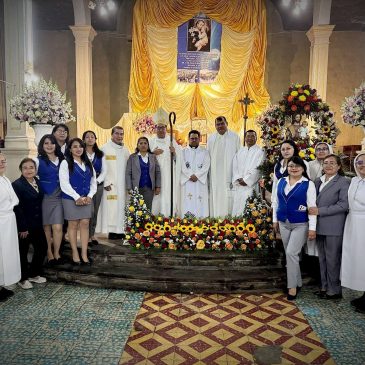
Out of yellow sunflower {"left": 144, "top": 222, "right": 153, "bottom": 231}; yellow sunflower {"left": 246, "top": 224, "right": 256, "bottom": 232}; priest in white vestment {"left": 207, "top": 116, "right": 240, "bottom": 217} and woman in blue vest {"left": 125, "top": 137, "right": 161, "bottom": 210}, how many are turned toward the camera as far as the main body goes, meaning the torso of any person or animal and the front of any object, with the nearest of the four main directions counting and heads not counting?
4

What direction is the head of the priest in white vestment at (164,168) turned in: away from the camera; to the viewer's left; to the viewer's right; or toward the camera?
toward the camera

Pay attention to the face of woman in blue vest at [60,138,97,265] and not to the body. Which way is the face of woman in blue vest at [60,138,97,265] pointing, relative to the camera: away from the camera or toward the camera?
toward the camera

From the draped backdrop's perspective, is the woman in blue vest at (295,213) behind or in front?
in front

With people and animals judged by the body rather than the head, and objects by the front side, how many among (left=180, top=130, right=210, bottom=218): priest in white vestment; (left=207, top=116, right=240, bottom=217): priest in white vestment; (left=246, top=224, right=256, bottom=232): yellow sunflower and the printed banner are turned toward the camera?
4

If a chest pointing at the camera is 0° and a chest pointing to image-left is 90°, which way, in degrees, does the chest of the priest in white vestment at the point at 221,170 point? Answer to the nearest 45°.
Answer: approximately 0°

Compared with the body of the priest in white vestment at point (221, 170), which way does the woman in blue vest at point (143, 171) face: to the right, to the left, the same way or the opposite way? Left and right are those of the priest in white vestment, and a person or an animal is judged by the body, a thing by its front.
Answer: the same way

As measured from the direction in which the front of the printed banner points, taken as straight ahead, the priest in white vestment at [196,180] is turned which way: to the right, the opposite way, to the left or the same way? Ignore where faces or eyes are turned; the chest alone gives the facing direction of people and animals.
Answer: the same way

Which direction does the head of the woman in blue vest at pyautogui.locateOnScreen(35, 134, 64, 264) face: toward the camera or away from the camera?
toward the camera

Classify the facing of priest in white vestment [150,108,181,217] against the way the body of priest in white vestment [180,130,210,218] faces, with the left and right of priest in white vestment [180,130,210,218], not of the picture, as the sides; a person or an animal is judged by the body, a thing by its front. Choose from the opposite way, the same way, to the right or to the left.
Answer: the same way

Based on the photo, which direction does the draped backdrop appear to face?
toward the camera

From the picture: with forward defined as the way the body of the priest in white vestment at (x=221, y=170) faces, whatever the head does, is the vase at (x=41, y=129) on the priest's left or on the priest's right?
on the priest's right

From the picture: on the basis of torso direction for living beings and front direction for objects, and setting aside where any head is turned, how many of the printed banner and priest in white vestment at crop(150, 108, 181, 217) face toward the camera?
2

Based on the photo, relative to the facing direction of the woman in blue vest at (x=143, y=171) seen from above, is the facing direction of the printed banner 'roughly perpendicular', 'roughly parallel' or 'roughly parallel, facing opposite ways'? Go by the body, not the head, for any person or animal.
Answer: roughly parallel

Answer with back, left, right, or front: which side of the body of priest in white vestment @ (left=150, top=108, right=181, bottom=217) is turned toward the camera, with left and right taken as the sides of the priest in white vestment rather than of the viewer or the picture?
front

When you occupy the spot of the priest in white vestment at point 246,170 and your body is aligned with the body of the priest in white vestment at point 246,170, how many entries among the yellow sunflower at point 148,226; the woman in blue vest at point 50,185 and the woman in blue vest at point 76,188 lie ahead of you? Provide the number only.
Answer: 3

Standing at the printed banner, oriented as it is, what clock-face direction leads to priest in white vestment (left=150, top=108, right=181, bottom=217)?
The priest in white vestment is roughly at 12 o'clock from the printed banner.

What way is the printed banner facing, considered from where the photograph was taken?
facing the viewer
